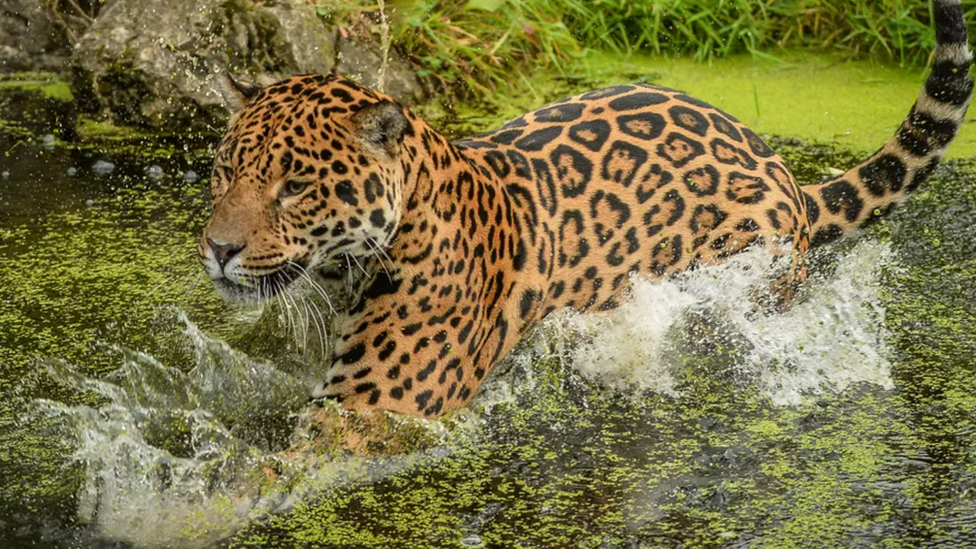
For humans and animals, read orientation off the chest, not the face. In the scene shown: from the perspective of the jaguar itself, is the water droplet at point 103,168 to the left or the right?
on its right

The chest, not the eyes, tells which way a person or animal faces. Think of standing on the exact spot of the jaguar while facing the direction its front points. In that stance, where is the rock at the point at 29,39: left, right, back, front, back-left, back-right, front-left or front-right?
right

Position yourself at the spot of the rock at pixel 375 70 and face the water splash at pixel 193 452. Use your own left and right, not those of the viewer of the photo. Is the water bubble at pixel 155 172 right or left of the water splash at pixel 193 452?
right

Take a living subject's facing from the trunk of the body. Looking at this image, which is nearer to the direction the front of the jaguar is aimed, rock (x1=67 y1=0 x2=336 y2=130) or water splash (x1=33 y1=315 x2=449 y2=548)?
the water splash

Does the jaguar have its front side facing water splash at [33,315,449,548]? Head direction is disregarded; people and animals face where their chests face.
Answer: yes

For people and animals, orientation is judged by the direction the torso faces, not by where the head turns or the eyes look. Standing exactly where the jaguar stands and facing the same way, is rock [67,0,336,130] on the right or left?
on its right

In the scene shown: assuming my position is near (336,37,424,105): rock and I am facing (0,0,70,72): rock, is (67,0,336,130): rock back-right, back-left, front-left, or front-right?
front-left

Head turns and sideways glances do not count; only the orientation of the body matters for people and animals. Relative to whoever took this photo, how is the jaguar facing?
facing the viewer and to the left of the viewer

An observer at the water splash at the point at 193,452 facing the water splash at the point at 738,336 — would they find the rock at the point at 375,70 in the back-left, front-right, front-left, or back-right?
front-left

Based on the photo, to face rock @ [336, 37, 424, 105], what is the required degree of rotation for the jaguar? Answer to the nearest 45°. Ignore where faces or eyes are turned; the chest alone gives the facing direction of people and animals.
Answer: approximately 135° to its right

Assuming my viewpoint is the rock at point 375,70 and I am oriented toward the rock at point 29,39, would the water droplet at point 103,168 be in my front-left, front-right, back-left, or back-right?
front-left

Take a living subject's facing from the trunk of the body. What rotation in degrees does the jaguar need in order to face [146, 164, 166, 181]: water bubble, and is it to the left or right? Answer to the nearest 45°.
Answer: approximately 90° to its right
